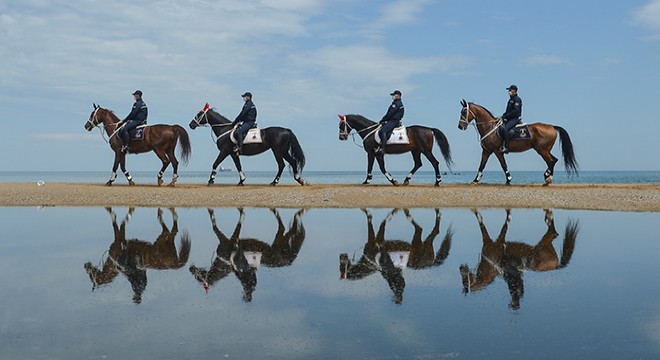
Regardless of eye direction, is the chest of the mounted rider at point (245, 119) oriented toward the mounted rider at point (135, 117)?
yes

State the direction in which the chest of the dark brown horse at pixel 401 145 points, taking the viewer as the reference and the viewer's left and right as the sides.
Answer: facing to the left of the viewer

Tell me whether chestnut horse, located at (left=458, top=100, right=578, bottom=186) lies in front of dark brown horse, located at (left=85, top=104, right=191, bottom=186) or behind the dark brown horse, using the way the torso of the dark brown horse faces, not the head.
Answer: behind

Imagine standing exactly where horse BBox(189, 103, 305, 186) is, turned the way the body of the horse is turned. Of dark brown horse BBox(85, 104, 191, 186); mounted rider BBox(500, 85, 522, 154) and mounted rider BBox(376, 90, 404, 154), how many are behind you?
2

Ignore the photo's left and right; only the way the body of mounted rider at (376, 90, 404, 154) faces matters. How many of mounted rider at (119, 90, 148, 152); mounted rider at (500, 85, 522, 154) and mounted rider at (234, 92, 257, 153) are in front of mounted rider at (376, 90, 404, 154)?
2

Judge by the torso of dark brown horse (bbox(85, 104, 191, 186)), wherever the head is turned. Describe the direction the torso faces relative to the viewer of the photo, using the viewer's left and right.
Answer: facing to the left of the viewer

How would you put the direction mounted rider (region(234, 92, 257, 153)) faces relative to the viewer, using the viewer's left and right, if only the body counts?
facing to the left of the viewer

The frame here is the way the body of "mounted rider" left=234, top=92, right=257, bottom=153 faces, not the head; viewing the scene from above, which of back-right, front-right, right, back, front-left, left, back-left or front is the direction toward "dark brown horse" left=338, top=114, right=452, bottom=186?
back

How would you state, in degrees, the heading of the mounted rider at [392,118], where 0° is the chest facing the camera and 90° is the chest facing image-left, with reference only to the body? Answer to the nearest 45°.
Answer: approximately 90°

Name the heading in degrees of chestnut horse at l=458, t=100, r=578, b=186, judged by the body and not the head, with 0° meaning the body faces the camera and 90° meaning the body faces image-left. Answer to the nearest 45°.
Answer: approximately 90°

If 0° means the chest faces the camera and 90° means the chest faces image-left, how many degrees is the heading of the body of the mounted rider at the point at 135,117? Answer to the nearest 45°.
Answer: approximately 90°
